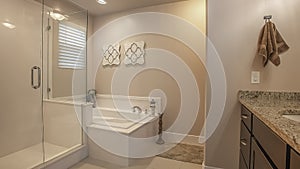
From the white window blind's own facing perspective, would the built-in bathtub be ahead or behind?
ahead

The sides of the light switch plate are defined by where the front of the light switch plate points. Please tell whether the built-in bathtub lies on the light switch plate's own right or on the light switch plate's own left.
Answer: on the light switch plate's own right

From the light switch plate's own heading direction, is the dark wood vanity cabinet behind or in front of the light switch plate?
in front

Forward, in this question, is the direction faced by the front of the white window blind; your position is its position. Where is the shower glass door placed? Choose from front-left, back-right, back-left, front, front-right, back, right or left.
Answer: right

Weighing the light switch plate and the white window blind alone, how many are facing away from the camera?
0

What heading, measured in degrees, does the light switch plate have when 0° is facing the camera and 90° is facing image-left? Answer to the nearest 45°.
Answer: approximately 0°

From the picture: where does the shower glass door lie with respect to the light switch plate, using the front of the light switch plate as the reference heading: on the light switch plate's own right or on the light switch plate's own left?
on the light switch plate's own right
